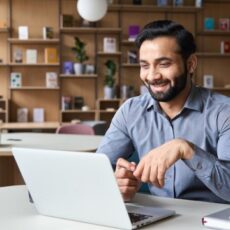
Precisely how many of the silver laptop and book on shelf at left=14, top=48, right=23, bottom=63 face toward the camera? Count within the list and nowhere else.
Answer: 1

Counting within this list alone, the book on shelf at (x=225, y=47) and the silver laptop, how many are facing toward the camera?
1

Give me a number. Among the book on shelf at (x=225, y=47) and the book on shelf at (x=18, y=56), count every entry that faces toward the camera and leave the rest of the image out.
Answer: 2

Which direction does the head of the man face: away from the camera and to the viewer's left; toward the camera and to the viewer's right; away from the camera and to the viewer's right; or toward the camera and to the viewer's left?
toward the camera and to the viewer's left

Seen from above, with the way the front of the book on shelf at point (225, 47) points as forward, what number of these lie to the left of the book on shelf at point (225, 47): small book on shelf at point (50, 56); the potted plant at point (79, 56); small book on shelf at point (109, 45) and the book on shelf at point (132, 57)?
0

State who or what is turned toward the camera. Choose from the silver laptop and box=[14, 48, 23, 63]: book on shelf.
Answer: the book on shelf

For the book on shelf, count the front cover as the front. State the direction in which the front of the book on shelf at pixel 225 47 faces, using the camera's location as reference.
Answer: facing the viewer

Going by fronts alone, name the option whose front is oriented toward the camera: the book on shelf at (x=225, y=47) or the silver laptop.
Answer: the book on shelf

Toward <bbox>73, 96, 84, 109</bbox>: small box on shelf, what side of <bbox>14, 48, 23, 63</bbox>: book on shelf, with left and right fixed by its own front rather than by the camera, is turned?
left

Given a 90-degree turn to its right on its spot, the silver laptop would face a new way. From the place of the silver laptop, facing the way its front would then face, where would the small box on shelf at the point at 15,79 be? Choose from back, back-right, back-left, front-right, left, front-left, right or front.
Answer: back-left

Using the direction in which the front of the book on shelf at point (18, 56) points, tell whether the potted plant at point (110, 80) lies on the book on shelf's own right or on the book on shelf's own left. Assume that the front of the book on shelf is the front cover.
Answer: on the book on shelf's own left

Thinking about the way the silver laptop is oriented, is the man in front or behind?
in front

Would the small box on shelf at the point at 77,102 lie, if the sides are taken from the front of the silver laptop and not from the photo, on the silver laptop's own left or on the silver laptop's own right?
on the silver laptop's own left

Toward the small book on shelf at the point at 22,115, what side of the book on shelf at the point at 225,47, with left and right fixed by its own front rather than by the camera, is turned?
right

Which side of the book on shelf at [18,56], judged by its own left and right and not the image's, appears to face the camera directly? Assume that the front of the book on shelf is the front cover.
front

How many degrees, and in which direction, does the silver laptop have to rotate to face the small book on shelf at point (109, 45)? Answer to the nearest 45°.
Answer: approximately 45° to its left

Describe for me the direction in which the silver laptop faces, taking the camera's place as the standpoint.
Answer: facing away from the viewer and to the right of the viewer

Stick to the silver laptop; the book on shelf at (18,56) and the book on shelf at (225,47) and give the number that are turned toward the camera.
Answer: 2
